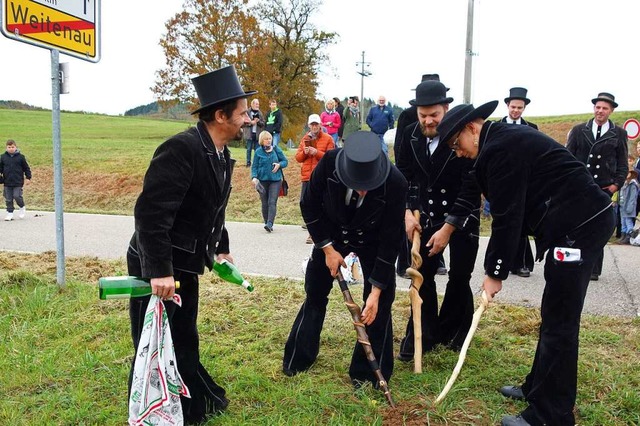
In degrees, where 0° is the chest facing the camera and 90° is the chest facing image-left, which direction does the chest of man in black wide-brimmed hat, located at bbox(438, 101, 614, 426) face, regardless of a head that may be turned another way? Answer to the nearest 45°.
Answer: approximately 90°

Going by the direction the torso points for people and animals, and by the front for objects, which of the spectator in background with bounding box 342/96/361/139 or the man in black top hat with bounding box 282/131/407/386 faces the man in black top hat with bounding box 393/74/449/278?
the spectator in background

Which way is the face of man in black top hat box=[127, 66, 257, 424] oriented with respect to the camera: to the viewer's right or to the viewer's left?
to the viewer's right

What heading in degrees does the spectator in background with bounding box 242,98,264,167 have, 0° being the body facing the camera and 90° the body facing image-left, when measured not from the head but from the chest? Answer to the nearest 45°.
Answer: approximately 0°

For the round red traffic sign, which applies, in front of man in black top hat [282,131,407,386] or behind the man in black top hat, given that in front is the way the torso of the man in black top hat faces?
behind

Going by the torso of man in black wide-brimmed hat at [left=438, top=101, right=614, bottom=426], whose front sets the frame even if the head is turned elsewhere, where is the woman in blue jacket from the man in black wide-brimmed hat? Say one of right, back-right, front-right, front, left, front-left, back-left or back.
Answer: front-right

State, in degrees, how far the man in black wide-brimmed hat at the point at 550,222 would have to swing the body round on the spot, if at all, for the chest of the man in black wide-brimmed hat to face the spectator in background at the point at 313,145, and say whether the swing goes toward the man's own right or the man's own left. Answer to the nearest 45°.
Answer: approximately 45° to the man's own right

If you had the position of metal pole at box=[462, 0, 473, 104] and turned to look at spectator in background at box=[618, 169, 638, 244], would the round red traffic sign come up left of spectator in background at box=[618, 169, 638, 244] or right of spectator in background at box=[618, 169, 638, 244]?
left

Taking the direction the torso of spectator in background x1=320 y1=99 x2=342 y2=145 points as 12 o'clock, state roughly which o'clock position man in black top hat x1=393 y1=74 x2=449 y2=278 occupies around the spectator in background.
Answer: The man in black top hat is roughly at 12 o'clock from the spectator in background.

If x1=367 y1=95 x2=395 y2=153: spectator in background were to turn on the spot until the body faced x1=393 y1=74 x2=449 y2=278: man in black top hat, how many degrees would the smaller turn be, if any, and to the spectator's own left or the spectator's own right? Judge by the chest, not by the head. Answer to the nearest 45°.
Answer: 0° — they already face them

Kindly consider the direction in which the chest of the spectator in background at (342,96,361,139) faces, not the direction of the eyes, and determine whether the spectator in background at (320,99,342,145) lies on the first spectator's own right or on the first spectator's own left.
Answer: on the first spectator's own right
